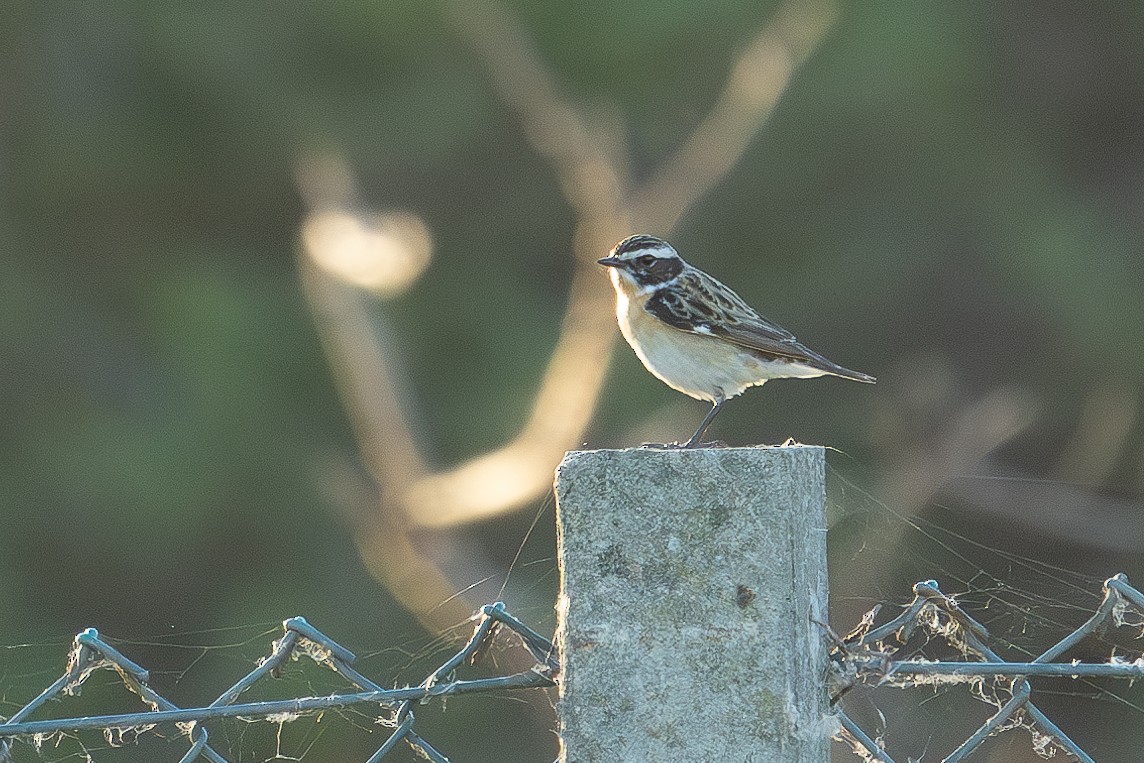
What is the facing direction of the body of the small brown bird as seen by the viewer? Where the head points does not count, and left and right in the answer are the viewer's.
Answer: facing to the left of the viewer

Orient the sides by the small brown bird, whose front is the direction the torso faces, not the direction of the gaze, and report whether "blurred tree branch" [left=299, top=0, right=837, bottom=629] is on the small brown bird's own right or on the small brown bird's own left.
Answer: on the small brown bird's own right
